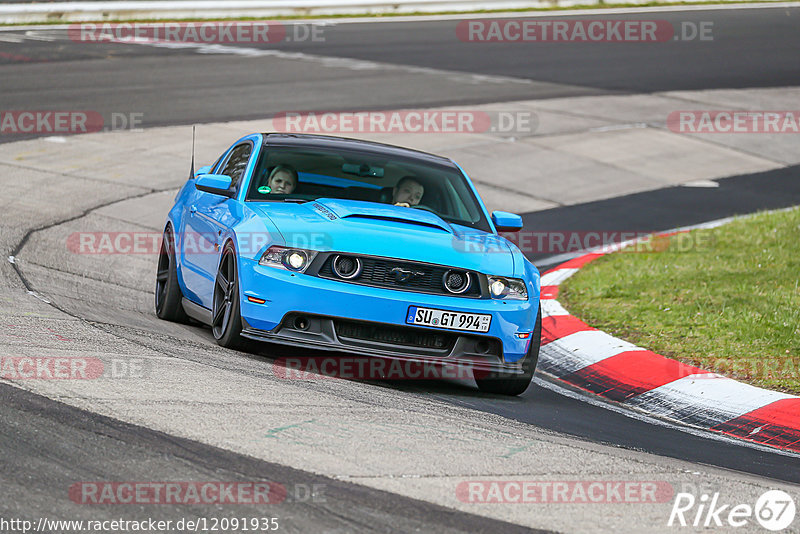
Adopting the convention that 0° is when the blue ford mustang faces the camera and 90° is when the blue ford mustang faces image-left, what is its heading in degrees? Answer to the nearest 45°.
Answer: approximately 315°

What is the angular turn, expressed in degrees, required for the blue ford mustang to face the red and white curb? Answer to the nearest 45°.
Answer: approximately 45° to its left

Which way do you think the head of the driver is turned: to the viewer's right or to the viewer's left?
to the viewer's right
